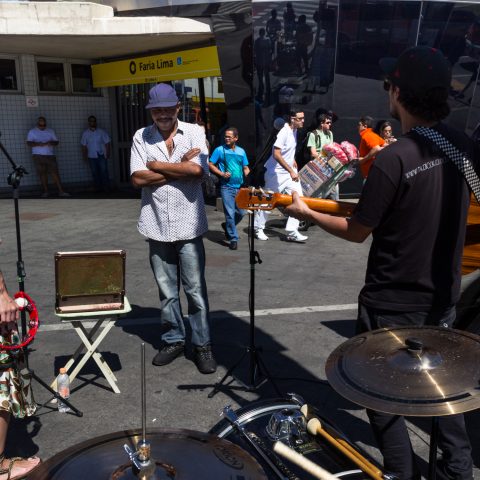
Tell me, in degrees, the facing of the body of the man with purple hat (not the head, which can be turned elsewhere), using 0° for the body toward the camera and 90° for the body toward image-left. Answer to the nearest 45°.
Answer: approximately 0°

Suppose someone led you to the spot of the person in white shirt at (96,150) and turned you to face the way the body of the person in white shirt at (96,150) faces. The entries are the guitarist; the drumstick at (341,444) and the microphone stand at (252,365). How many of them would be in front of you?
3

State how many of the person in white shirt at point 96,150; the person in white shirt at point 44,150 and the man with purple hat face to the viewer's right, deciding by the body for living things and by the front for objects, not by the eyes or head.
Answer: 0

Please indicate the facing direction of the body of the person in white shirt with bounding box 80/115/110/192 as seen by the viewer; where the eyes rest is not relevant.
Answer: toward the camera

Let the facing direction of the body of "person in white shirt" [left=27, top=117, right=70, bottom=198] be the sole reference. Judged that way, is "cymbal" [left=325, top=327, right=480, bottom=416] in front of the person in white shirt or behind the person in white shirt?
in front

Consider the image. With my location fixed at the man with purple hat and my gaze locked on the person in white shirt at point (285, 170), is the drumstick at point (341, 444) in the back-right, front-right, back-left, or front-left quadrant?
back-right

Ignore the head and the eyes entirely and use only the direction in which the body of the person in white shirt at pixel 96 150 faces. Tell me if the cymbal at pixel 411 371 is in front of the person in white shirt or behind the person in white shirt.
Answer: in front

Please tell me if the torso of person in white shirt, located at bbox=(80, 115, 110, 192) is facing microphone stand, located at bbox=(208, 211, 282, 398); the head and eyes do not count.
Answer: yes

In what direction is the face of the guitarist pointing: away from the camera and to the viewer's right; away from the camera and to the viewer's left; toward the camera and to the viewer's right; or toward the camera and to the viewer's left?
away from the camera and to the viewer's left

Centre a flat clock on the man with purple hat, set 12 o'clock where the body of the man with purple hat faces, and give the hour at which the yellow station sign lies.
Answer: The yellow station sign is roughly at 6 o'clock from the man with purple hat.

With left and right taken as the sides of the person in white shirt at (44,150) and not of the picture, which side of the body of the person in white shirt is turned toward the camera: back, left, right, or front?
front

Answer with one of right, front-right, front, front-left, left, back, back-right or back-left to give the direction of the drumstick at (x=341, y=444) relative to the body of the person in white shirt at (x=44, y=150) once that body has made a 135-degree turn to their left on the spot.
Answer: back-right
